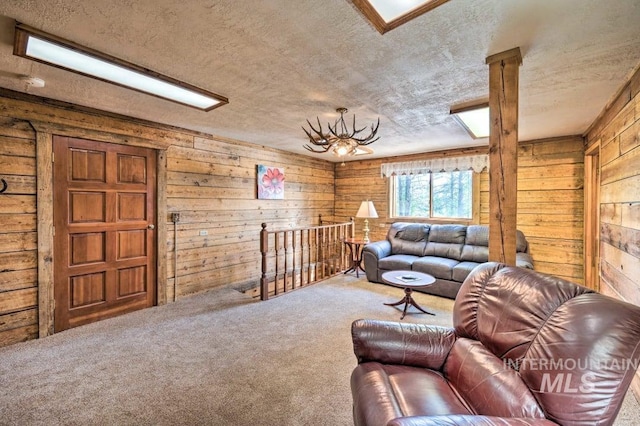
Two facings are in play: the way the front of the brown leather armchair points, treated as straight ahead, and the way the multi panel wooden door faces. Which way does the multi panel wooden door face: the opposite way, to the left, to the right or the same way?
the opposite way

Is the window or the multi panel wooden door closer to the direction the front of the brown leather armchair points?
the multi panel wooden door

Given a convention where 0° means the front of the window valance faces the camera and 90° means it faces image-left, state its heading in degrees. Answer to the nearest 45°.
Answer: approximately 0°

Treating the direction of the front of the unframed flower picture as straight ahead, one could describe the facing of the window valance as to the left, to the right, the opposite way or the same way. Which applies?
to the right

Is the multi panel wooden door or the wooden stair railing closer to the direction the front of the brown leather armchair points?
the multi panel wooden door

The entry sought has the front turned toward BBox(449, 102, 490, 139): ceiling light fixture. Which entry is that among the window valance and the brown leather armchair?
the window valance

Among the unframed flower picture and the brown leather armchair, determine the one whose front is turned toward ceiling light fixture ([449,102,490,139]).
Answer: the unframed flower picture

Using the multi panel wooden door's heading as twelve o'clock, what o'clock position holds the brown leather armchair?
The brown leather armchair is roughly at 1 o'clock from the multi panel wooden door.

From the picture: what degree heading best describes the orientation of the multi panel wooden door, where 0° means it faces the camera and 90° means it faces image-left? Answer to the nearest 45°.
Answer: approximately 315°

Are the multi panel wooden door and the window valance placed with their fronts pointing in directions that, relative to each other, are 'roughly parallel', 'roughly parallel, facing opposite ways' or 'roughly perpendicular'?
roughly perpendicular
